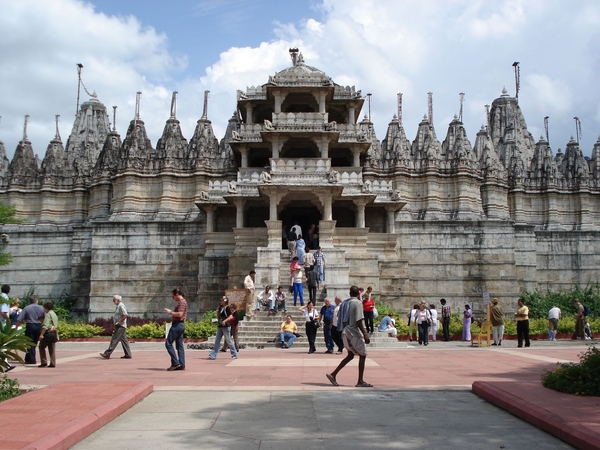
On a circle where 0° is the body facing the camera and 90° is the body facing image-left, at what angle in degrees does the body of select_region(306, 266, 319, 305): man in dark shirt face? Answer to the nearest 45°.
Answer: approximately 180°

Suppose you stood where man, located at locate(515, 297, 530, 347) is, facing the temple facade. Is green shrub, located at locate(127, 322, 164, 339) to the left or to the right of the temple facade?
left

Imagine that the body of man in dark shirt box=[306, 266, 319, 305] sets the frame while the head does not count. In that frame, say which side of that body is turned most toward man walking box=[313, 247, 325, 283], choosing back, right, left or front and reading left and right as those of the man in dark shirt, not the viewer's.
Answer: front

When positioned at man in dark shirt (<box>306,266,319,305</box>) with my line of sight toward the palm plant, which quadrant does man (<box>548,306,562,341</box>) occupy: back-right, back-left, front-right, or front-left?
back-left

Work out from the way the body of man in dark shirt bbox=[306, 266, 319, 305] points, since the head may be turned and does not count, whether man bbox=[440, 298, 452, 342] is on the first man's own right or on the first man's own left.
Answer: on the first man's own right
